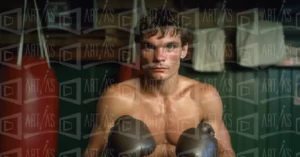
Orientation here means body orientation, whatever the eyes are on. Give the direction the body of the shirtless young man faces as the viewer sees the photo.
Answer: toward the camera

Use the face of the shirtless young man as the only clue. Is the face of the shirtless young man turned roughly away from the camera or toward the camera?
toward the camera
